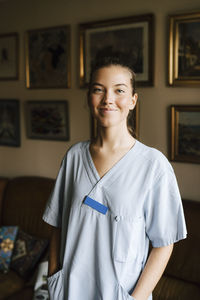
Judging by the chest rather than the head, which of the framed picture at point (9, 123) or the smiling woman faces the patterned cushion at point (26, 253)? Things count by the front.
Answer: the framed picture

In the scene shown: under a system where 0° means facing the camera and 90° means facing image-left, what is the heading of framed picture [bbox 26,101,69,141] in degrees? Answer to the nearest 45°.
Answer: approximately 0°

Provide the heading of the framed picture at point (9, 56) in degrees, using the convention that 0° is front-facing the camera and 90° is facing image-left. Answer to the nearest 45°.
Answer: approximately 0°

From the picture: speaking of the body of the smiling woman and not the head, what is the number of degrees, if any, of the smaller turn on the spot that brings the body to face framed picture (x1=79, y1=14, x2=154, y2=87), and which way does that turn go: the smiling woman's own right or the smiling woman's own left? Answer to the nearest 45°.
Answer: approximately 135° to the smiling woman's own right

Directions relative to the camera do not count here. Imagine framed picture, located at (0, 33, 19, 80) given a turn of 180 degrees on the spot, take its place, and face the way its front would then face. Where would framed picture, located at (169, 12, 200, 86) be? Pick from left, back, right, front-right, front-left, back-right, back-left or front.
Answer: back-right

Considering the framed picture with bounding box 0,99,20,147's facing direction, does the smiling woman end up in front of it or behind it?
in front

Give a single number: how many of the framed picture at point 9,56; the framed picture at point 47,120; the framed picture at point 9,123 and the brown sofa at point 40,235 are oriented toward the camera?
4

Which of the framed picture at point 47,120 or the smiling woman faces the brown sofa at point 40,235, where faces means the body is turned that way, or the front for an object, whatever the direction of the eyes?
the framed picture

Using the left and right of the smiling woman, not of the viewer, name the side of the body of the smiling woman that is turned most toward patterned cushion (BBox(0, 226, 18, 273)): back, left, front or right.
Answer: right

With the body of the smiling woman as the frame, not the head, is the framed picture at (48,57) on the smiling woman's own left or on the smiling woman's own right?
on the smiling woman's own right

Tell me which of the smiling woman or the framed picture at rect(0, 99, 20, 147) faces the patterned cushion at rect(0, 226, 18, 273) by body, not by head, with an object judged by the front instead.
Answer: the framed picture
